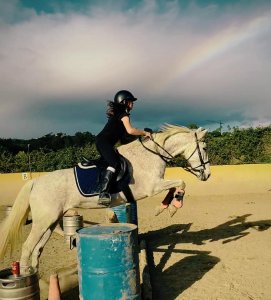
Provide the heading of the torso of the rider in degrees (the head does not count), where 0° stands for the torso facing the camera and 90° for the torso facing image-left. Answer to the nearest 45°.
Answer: approximately 270°

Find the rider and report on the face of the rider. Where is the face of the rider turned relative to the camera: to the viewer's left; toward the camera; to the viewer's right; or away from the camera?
to the viewer's right

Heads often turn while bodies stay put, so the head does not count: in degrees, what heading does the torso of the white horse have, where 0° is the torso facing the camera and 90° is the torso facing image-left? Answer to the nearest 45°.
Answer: approximately 270°
